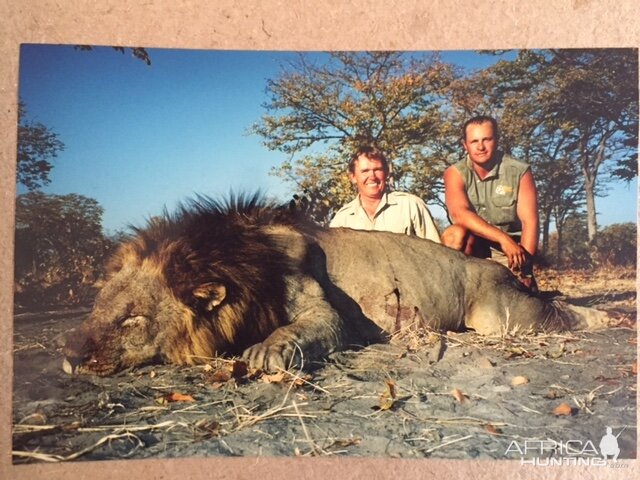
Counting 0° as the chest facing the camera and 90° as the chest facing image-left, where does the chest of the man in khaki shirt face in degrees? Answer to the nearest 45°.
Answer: approximately 0°

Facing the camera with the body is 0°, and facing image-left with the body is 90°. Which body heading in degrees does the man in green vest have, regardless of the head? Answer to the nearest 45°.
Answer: approximately 0°

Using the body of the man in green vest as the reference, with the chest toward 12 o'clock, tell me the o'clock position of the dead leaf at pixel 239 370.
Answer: The dead leaf is roughly at 2 o'clock from the man in green vest.

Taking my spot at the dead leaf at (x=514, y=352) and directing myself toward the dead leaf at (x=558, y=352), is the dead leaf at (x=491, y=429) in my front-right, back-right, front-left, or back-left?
back-right

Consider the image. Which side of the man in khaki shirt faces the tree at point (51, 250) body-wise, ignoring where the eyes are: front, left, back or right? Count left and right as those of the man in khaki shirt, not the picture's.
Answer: right

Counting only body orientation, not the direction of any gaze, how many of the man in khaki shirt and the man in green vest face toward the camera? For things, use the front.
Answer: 2
